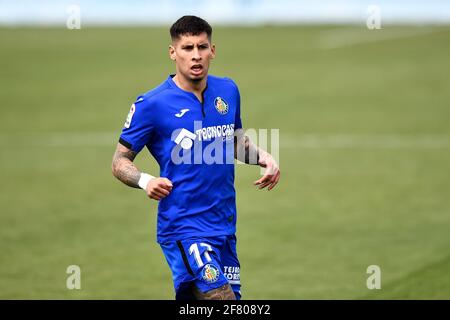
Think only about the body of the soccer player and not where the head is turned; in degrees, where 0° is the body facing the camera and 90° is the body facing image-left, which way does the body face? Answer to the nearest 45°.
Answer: approximately 315°
